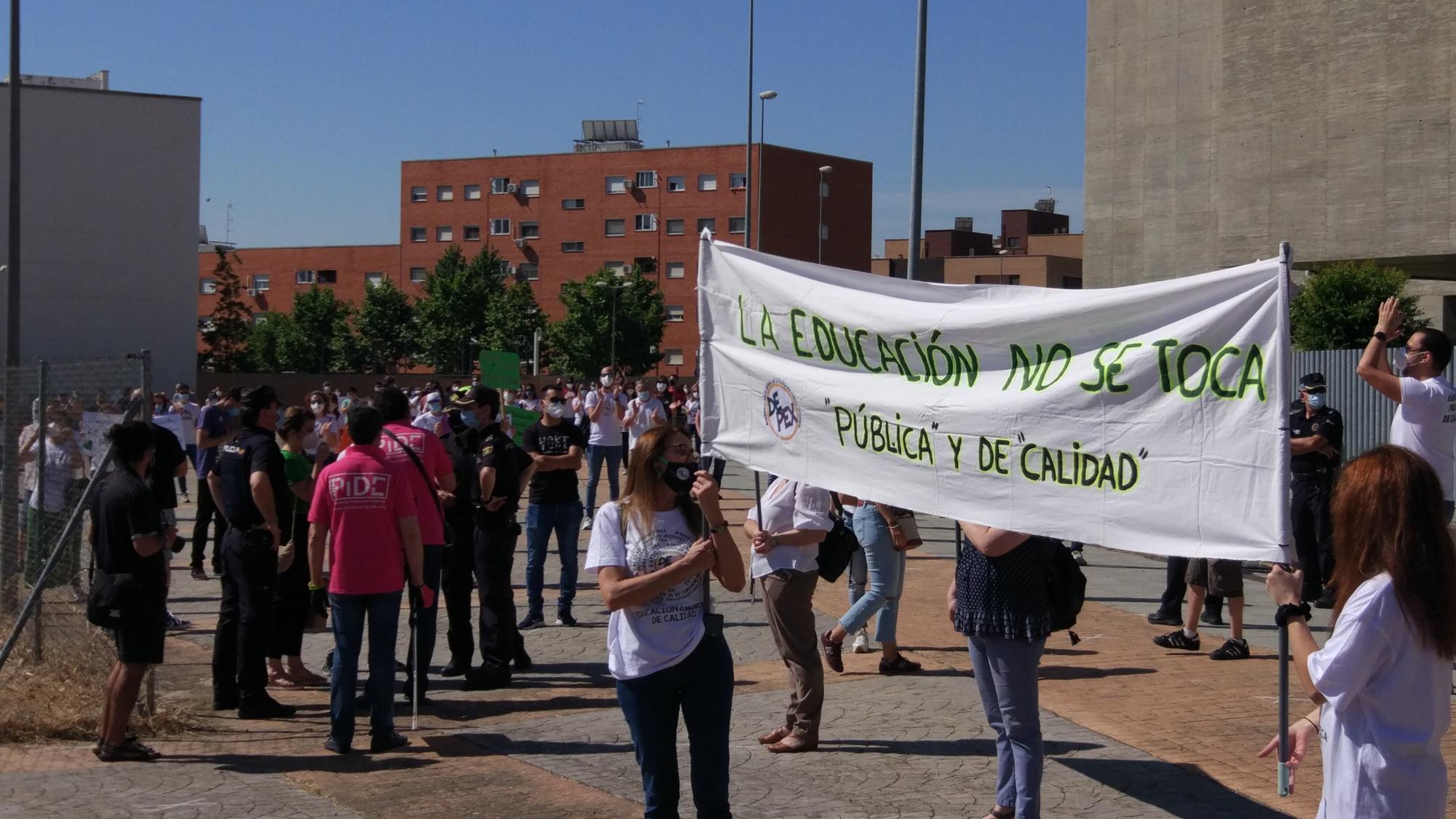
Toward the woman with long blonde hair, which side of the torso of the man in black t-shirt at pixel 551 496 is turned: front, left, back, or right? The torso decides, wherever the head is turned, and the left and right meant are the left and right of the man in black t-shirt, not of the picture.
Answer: front

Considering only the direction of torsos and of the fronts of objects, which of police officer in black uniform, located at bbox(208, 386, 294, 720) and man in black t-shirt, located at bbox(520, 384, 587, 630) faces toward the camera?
the man in black t-shirt

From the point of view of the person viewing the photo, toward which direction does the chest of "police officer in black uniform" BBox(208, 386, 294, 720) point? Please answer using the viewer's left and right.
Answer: facing away from the viewer and to the right of the viewer

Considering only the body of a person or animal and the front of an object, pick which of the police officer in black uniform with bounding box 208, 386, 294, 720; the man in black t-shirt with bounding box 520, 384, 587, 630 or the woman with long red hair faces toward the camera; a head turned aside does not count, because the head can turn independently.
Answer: the man in black t-shirt

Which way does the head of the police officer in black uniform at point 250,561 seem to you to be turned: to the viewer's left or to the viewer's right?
to the viewer's right

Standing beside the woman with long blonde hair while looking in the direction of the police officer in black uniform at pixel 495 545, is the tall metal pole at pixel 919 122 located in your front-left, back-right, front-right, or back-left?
front-right

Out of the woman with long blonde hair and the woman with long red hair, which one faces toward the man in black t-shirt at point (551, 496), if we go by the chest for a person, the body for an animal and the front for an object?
the woman with long red hair

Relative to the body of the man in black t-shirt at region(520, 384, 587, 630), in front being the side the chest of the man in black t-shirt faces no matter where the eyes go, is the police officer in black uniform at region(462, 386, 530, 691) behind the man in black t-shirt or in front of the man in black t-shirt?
in front

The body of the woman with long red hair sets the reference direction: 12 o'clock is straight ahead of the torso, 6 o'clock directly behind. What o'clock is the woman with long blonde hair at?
The woman with long blonde hair is roughly at 11 o'clock from the woman with long red hair.

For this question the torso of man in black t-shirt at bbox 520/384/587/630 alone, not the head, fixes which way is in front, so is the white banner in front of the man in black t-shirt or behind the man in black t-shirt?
in front

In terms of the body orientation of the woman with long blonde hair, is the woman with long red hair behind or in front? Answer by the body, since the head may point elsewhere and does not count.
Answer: in front

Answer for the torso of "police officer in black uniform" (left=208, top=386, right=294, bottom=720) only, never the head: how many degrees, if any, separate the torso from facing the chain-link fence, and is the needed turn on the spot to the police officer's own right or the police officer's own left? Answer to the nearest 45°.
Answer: approximately 90° to the police officer's own left

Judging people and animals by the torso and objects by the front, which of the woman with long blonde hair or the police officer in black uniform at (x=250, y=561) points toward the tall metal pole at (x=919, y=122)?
the police officer in black uniform

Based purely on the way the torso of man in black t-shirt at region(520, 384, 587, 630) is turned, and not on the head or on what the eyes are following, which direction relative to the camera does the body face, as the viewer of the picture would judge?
toward the camera
